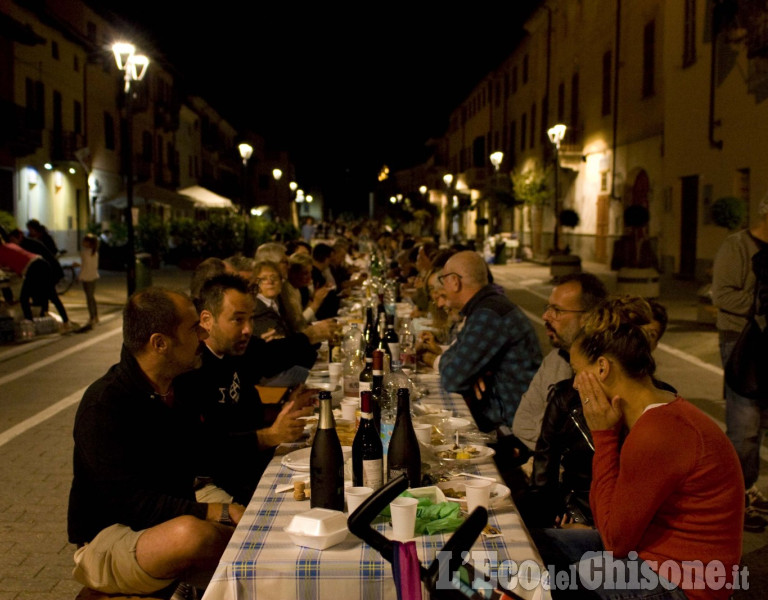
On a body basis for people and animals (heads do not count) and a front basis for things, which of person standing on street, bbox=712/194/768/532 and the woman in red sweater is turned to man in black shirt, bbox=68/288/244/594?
the woman in red sweater

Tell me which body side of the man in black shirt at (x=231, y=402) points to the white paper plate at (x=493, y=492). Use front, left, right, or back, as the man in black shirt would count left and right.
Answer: front

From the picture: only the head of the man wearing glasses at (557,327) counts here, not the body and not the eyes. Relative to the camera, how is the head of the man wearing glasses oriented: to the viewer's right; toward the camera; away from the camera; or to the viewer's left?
to the viewer's left

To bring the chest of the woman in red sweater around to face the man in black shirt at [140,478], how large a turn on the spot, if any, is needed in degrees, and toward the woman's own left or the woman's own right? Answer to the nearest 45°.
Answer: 0° — they already face them

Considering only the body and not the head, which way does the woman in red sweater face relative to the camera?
to the viewer's left

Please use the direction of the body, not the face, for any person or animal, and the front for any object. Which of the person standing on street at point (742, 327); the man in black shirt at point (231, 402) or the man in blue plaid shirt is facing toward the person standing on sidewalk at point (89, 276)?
the man in blue plaid shirt

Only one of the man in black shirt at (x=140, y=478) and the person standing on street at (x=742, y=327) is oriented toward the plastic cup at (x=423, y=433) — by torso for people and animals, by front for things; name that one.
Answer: the man in black shirt

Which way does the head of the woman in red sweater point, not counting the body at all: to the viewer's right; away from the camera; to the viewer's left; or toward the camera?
to the viewer's left

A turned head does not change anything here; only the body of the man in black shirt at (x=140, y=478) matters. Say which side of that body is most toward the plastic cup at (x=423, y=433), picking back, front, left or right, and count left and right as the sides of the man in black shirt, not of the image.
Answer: front

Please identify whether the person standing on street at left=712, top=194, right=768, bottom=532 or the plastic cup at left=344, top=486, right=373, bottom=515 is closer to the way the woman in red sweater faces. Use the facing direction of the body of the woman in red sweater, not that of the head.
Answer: the plastic cup

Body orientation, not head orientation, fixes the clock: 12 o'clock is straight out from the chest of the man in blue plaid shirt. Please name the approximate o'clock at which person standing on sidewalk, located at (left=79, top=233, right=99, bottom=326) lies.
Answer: The person standing on sidewalk is roughly at 2 o'clock from the man in blue plaid shirt.

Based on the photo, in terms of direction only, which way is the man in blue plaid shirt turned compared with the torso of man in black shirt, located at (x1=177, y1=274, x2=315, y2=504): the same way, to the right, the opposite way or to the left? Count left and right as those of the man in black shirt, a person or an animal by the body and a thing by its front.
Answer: the opposite way

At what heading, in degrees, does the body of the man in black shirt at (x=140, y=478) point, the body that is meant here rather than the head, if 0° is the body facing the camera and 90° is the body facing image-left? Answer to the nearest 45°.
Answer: approximately 270°
